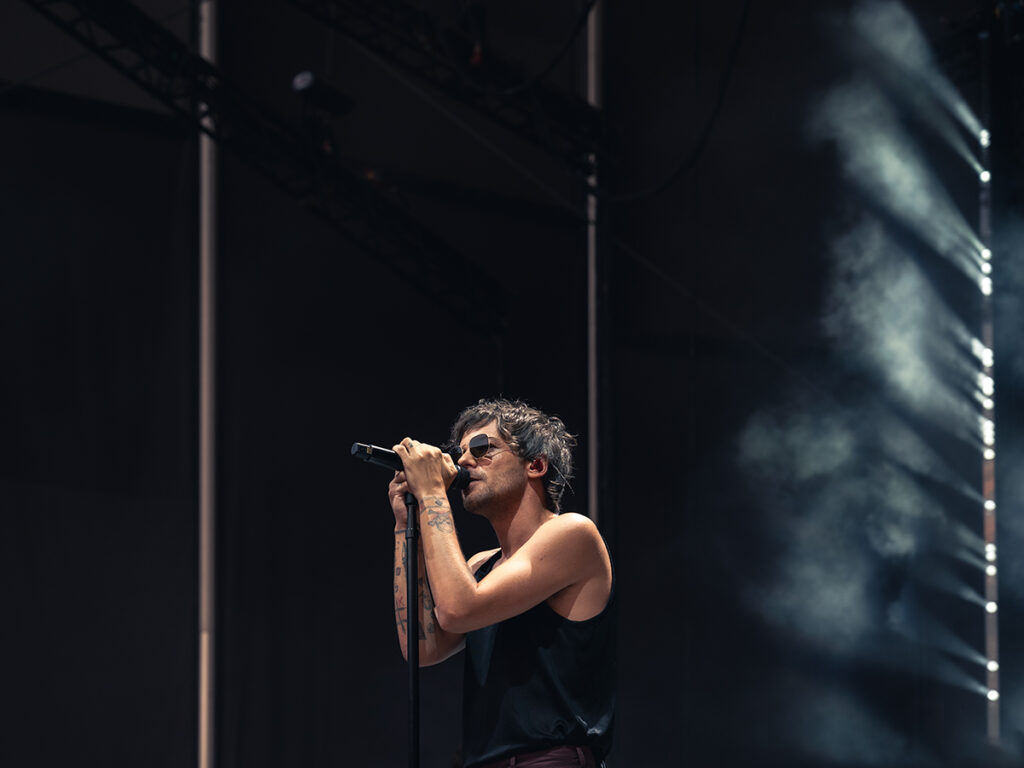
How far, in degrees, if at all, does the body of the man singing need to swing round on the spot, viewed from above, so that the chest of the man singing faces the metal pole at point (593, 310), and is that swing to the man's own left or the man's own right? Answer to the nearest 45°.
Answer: approximately 90° to the man's own right

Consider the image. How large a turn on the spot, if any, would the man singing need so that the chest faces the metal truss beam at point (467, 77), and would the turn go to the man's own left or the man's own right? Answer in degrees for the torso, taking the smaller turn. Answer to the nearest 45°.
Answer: approximately 90° to the man's own right

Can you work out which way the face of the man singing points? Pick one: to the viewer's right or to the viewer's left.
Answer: to the viewer's left

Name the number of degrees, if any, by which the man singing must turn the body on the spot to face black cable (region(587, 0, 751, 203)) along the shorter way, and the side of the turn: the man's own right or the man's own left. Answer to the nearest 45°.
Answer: approximately 90° to the man's own right

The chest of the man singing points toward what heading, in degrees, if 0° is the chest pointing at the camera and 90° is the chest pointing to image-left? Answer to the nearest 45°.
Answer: approximately 90°

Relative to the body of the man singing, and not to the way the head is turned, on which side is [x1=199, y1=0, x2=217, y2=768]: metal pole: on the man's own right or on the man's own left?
on the man's own right
